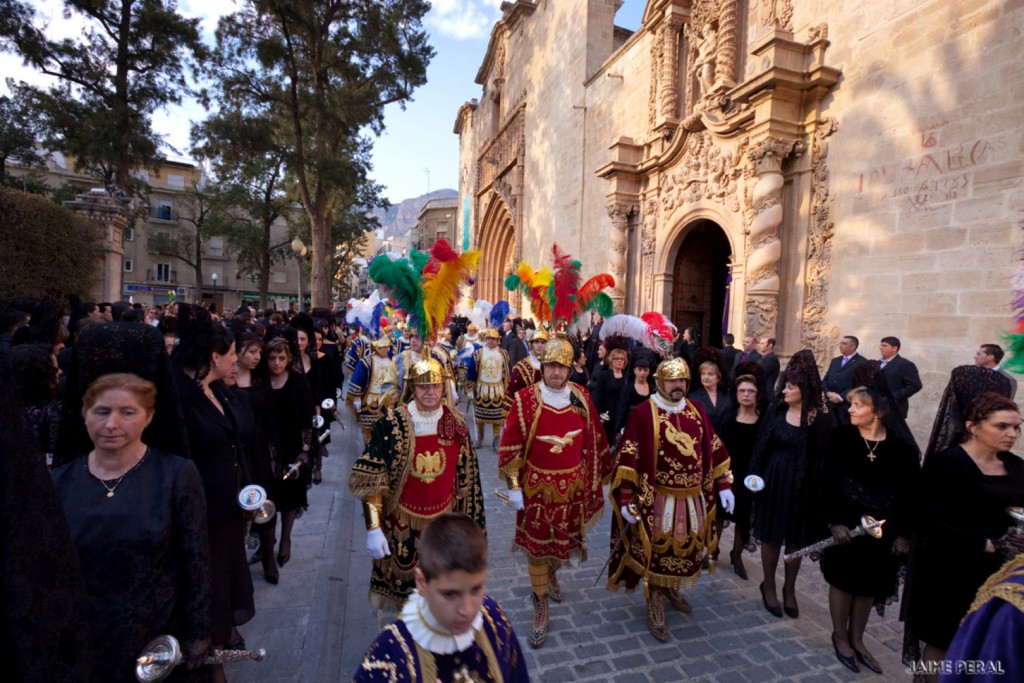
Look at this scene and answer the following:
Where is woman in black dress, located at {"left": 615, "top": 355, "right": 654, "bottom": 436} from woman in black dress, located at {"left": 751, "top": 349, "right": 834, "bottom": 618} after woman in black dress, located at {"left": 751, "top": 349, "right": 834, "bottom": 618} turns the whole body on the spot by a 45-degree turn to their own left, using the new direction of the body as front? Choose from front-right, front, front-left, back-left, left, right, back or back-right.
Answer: back-right

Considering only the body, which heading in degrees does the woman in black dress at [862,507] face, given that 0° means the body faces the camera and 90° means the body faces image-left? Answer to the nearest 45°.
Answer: approximately 0°

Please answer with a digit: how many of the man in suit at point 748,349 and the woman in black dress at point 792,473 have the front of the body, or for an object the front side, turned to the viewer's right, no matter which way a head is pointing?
0

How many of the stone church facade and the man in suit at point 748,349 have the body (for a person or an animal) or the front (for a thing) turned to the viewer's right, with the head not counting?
0

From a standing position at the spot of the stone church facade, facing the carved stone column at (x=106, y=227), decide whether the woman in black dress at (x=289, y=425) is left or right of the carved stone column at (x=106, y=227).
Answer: left

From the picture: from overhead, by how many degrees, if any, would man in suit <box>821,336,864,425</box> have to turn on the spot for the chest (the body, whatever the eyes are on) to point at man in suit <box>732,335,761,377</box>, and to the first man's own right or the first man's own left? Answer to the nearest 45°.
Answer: approximately 90° to the first man's own right

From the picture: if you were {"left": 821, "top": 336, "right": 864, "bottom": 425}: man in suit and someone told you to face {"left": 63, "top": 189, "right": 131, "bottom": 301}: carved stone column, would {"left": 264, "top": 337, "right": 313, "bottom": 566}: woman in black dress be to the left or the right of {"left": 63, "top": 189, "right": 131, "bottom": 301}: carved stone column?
left

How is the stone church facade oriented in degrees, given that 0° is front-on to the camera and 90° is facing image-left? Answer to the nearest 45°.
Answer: approximately 45°

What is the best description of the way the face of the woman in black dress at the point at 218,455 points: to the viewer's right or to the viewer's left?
to the viewer's right

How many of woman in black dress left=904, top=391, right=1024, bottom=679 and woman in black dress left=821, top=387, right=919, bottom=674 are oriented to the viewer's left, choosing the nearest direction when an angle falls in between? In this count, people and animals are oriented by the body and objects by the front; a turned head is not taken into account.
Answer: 0

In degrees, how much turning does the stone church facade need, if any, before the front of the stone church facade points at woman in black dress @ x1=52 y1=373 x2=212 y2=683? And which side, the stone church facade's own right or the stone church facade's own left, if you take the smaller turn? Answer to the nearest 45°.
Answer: approximately 45° to the stone church facade's own left
